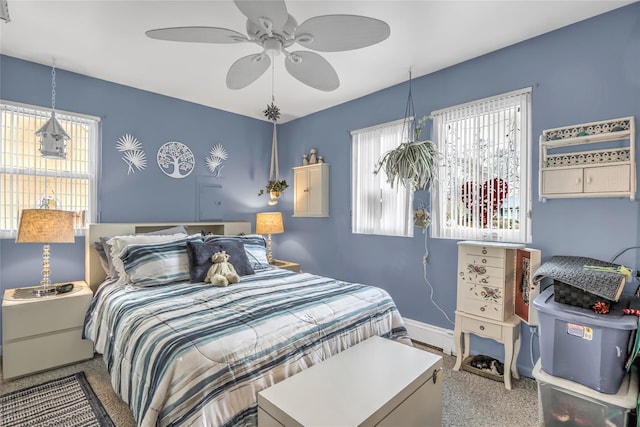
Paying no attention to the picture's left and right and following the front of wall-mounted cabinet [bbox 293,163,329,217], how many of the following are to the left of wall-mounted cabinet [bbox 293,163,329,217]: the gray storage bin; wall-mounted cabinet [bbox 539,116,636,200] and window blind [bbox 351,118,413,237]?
3

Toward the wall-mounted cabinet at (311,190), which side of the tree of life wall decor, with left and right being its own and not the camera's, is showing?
left

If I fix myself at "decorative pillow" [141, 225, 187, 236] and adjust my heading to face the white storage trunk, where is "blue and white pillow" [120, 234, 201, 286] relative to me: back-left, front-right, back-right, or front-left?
front-right

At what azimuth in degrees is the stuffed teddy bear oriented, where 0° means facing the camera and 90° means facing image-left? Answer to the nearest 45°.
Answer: approximately 315°

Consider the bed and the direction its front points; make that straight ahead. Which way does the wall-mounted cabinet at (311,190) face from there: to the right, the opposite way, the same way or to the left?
to the right

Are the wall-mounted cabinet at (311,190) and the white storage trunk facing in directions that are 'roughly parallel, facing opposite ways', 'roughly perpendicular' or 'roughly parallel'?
roughly perpendicular

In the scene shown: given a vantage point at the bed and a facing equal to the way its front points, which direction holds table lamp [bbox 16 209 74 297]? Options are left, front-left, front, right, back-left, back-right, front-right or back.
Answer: back

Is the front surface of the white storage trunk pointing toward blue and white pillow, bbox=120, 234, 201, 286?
no

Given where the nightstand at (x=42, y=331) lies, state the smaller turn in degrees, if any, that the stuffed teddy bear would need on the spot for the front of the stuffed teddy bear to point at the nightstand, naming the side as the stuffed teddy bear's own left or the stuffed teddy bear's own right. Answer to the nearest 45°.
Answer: approximately 135° to the stuffed teddy bear's own right

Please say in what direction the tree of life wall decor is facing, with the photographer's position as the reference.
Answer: facing the viewer

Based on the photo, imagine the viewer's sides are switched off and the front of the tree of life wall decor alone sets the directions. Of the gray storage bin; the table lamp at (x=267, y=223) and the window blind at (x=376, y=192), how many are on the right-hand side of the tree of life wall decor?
0

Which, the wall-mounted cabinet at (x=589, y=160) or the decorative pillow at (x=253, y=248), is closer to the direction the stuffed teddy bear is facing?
the wall-mounted cabinet

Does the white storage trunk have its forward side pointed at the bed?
no

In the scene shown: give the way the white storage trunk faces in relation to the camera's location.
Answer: facing the viewer and to the right of the viewer

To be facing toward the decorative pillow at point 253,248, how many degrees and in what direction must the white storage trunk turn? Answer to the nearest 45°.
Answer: approximately 180°

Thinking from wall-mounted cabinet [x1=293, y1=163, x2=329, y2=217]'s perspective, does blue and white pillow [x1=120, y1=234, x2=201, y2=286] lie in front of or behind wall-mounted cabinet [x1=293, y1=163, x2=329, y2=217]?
in front

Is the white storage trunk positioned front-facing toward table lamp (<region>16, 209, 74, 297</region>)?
no

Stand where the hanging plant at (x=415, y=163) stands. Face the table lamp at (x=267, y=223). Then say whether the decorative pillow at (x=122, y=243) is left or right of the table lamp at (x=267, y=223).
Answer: left
